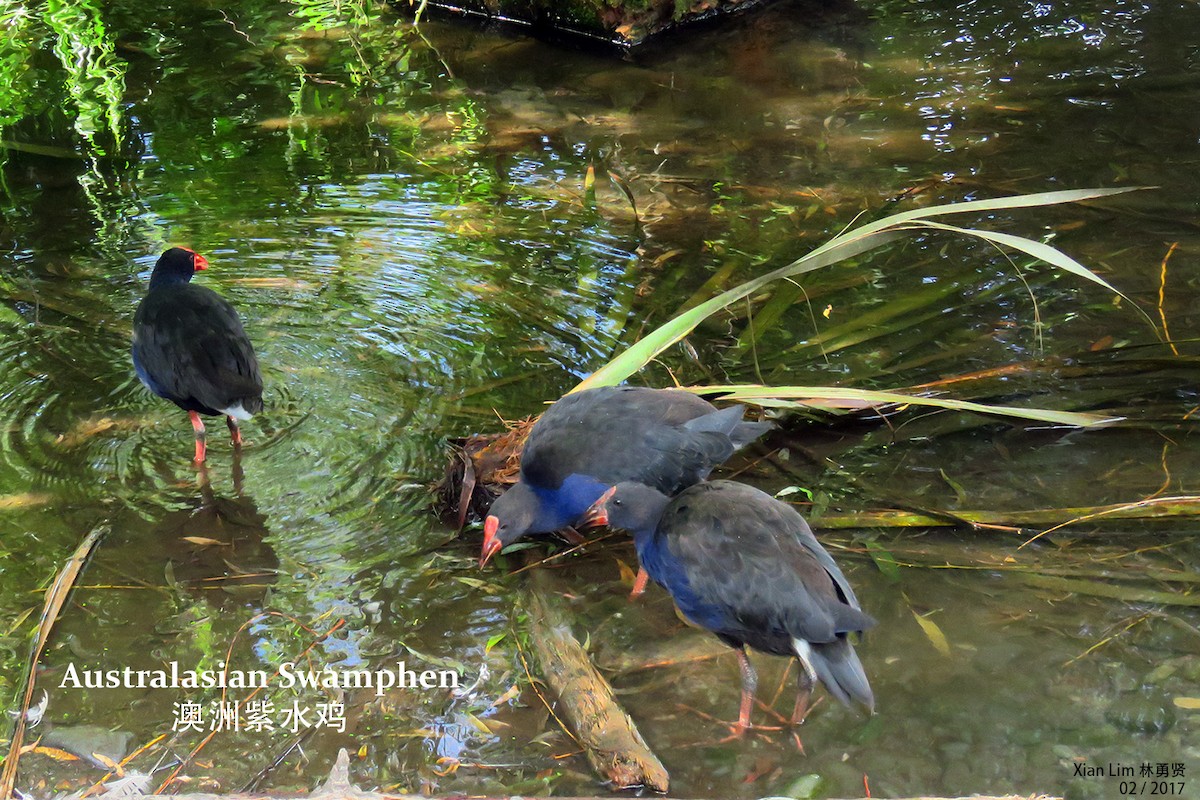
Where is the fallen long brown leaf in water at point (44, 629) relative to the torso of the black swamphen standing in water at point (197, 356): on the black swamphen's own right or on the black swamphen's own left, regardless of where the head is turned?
on the black swamphen's own left

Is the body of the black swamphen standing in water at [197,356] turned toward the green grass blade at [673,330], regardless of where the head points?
no

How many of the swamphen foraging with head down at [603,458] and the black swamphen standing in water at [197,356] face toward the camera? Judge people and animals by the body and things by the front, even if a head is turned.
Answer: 0

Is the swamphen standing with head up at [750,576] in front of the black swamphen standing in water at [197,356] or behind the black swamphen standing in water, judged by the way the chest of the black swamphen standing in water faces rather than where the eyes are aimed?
behind

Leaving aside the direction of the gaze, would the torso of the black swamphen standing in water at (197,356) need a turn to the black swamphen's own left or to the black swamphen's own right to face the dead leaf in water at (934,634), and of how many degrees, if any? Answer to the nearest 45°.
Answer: approximately 180°

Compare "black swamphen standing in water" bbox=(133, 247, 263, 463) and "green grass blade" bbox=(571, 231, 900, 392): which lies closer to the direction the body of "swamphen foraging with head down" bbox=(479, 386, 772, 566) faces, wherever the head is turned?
the black swamphen standing in water

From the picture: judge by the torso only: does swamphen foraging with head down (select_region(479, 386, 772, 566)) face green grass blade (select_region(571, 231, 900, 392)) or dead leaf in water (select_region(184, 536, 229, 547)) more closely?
the dead leaf in water

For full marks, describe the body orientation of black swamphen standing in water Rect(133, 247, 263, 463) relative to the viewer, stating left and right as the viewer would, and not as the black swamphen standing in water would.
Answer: facing away from the viewer and to the left of the viewer

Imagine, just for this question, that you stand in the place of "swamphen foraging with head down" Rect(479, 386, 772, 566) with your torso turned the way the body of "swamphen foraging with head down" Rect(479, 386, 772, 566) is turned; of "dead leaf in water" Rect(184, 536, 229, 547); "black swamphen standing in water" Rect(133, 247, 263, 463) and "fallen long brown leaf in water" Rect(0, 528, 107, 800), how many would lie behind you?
0

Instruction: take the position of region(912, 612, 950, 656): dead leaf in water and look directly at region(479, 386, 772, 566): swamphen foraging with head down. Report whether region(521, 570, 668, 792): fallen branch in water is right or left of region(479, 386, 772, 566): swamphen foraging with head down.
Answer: left

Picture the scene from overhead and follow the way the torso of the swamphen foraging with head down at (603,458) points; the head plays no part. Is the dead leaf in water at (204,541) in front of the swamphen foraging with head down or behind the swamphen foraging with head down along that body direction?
in front

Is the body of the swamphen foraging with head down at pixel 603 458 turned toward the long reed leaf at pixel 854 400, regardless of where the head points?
no

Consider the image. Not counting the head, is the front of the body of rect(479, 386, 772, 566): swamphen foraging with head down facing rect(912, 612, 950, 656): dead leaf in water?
no

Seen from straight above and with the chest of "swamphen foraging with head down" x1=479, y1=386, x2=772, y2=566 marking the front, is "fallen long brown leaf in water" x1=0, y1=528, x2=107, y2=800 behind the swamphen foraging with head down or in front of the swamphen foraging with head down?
in front

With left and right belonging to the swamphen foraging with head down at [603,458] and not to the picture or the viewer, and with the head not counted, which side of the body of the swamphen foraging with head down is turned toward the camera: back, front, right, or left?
left
